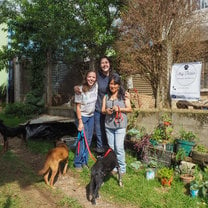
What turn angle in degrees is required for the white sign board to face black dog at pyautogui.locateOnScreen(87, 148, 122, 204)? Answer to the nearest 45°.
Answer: approximately 45° to its right

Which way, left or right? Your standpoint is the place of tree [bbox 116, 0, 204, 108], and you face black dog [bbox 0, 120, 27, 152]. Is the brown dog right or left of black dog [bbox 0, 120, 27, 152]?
left

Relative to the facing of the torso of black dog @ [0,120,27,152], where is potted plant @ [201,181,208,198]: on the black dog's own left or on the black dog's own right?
on the black dog's own left

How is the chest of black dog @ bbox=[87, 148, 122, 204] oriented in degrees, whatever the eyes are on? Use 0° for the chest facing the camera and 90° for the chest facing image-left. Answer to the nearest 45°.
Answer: approximately 225°

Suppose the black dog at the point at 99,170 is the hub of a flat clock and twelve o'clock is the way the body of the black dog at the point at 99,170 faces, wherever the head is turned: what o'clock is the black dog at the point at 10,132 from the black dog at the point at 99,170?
the black dog at the point at 10,132 is roughly at 9 o'clock from the black dog at the point at 99,170.

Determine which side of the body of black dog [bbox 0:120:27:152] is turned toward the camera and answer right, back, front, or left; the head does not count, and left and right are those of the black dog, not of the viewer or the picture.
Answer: left

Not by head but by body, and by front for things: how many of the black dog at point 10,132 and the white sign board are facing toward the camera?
1
